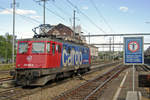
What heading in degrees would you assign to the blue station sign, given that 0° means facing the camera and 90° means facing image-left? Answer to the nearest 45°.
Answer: approximately 0°
